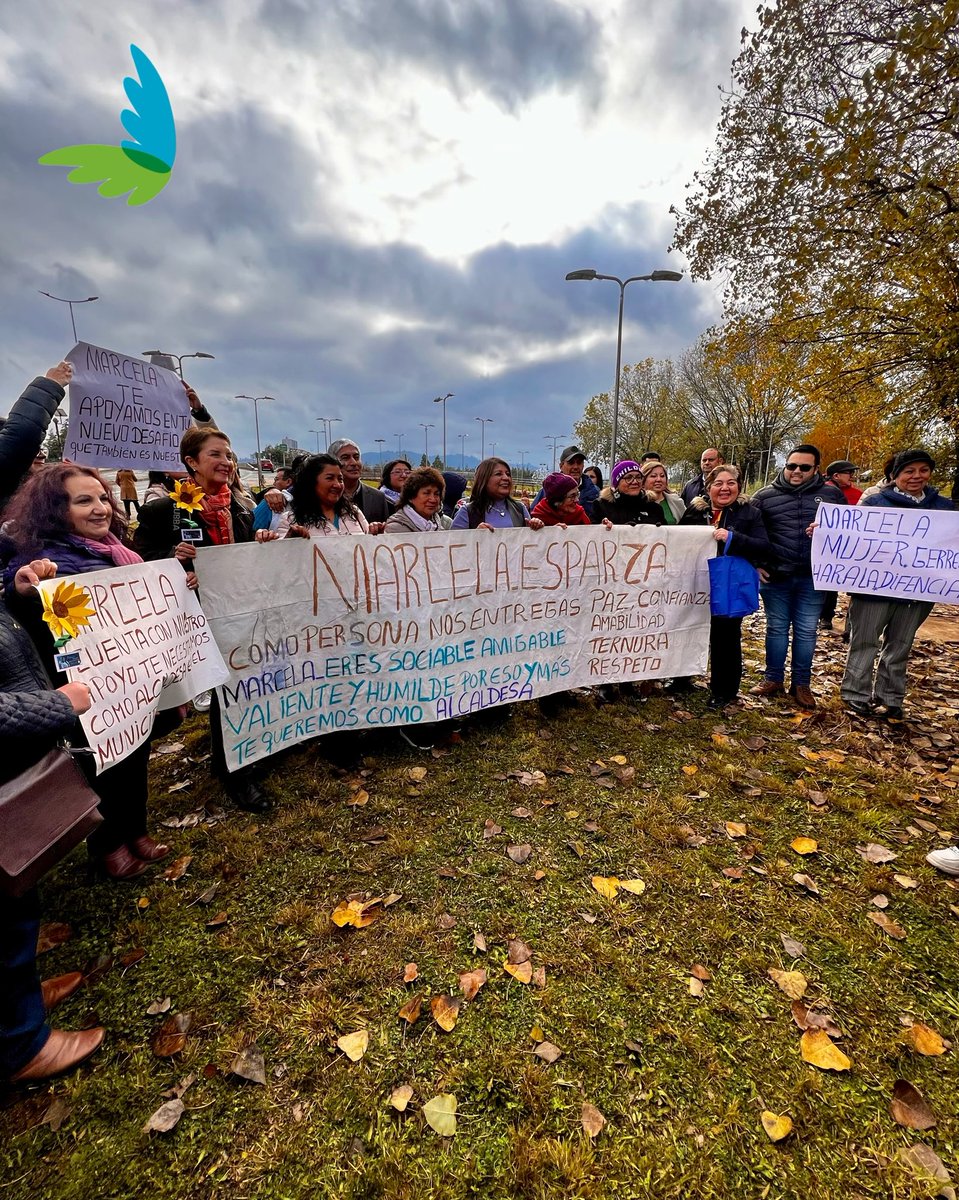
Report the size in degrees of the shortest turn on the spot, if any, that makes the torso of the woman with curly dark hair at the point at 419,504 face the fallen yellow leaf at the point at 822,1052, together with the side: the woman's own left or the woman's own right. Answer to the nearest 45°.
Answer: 0° — they already face it

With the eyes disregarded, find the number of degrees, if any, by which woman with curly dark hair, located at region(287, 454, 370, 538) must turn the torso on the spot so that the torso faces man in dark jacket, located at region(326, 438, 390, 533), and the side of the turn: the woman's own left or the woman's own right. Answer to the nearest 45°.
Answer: approximately 135° to the woman's own left

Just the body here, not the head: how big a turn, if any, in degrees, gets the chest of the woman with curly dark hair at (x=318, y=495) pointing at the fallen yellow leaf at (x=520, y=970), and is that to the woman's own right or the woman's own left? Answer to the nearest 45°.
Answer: approximately 45° to the woman's own right

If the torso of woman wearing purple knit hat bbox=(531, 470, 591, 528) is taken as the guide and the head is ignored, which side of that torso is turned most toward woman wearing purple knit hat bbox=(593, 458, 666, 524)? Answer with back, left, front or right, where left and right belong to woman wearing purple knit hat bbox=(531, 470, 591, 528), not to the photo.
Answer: left

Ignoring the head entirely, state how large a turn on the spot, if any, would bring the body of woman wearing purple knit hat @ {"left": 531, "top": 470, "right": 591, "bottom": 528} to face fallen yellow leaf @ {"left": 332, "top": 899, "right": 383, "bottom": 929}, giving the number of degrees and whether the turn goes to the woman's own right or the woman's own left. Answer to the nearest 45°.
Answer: approximately 45° to the woman's own right

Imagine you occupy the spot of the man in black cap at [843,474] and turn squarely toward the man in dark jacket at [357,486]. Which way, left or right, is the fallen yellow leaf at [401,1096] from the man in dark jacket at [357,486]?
left

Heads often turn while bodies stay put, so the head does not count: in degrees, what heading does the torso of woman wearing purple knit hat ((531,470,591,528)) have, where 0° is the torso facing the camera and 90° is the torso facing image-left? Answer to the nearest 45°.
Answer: approximately 315°

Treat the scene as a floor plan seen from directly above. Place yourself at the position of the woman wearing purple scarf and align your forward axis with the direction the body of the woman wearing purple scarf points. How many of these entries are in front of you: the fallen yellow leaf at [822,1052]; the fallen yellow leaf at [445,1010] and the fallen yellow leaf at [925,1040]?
3
